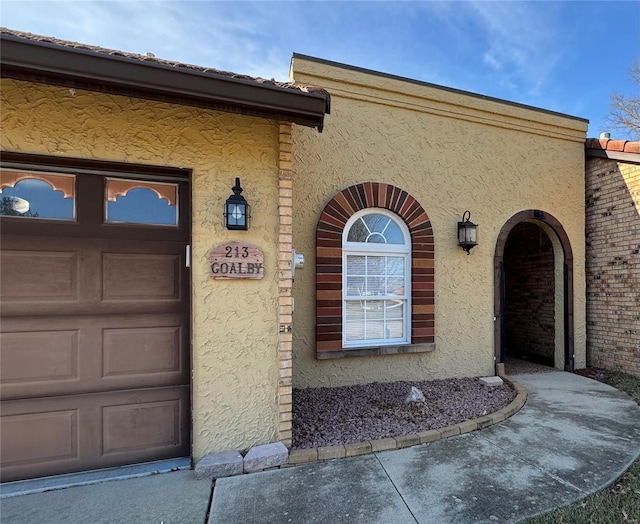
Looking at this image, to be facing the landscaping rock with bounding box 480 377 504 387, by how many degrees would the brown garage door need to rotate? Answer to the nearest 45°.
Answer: approximately 45° to its left

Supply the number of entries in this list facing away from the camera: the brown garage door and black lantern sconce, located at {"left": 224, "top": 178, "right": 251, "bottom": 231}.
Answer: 0

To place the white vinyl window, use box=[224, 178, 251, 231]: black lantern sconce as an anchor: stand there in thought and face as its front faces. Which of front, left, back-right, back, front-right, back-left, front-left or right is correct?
back-left

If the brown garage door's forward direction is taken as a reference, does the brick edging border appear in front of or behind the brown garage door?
in front

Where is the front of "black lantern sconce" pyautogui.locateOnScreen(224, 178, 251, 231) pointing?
toward the camera

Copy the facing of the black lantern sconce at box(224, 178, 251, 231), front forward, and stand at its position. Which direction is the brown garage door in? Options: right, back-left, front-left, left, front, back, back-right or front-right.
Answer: right
